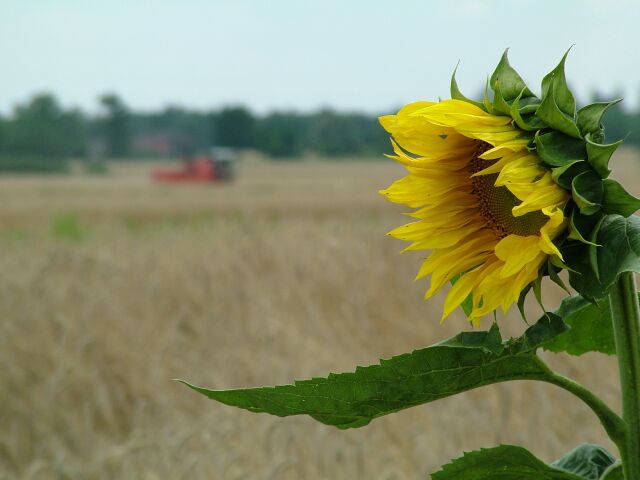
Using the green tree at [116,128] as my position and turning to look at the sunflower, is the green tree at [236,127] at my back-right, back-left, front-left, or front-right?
front-left

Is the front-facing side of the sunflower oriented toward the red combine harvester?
no

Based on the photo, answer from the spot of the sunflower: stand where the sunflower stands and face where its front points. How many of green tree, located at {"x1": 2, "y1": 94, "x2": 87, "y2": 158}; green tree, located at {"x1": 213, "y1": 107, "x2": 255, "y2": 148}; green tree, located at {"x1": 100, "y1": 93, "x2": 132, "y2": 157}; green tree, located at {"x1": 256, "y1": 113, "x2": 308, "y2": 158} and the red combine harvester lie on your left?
0

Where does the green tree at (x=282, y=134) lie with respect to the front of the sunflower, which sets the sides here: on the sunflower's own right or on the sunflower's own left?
on the sunflower's own right

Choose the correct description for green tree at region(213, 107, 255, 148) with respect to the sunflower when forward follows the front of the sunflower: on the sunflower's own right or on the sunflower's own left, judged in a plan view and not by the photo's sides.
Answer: on the sunflower's own right

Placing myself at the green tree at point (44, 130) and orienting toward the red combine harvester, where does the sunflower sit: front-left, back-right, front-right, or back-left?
front-right

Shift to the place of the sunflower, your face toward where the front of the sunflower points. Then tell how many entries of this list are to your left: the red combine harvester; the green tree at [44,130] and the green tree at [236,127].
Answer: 0

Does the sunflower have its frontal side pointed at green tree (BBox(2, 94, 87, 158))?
no

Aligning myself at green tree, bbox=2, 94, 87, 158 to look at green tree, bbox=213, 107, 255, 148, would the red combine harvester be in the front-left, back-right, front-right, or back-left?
front-right

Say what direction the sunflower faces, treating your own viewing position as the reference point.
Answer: facing the viewer and to the left of the viewer

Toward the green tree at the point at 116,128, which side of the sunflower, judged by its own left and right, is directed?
right

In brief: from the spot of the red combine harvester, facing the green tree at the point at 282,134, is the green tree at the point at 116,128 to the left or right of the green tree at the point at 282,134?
left
